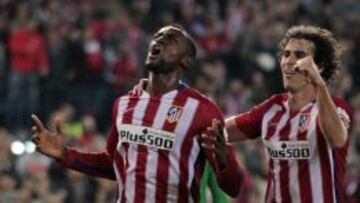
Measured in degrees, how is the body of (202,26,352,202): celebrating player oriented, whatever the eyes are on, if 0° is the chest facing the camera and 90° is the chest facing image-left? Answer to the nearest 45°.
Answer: approximately 45°

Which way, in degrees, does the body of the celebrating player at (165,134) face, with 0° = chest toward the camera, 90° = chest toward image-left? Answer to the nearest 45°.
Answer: approximately 45°

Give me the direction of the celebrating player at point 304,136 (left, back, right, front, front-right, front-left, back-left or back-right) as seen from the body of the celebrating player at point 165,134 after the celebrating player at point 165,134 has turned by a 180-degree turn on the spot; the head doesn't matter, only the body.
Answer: front-right

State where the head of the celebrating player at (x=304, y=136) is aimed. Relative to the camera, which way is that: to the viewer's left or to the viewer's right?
to the viewer's left
